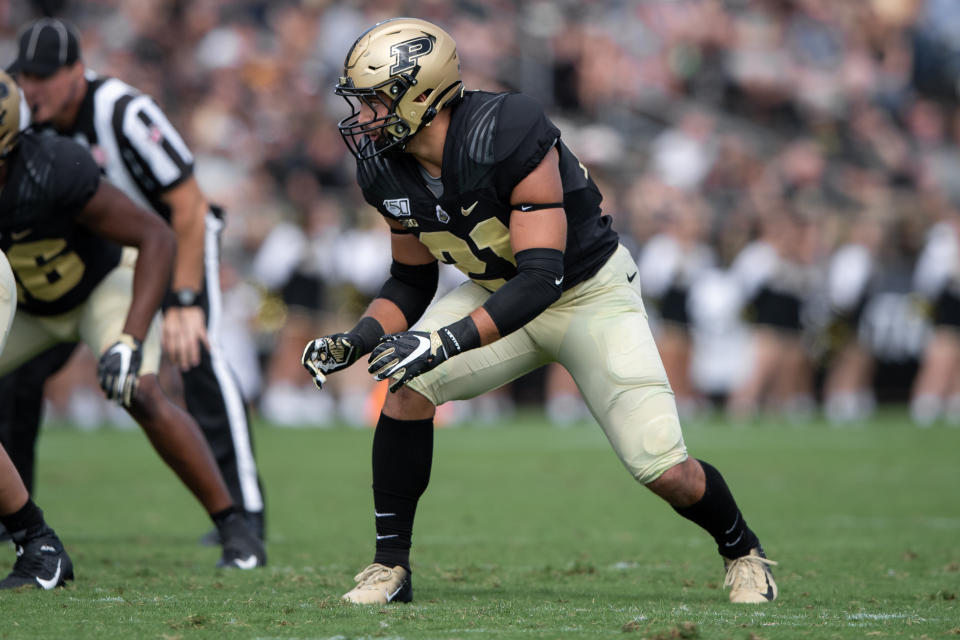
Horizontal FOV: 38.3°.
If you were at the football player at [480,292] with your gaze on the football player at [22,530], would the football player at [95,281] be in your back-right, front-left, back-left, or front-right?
front-right

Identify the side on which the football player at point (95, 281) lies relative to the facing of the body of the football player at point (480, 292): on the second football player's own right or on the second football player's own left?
on the second football player's own right

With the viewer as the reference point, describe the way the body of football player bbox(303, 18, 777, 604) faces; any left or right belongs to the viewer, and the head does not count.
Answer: facing the viewer and to the left of the viewer

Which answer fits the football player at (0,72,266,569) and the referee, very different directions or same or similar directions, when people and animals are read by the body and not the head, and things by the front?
same or similar directions

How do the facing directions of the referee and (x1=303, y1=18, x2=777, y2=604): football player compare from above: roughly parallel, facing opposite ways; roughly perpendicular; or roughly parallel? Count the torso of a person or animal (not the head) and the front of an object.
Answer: roughly parallel

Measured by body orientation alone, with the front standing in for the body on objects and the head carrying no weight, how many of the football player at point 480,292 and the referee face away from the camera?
0

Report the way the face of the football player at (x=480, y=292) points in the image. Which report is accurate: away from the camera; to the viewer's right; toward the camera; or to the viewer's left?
to the viewer's left

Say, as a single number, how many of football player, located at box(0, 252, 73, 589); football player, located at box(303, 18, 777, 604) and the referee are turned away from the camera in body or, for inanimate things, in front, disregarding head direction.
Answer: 0

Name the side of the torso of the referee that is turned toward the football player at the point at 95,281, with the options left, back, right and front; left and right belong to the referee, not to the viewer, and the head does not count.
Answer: front

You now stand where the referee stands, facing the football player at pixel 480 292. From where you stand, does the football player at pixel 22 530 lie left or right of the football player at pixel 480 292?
right

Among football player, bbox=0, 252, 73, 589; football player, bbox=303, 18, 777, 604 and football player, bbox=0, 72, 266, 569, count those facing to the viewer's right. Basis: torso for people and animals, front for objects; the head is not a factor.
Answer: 0
